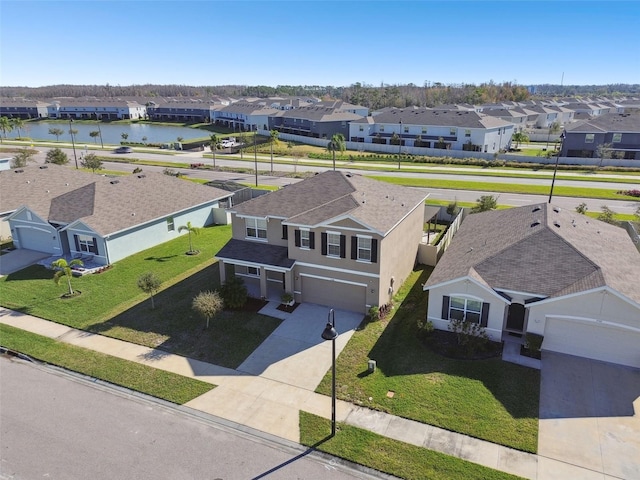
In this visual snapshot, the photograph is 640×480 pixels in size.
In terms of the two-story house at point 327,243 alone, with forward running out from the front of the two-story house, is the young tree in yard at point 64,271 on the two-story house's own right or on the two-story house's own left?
on the two-story house's own right

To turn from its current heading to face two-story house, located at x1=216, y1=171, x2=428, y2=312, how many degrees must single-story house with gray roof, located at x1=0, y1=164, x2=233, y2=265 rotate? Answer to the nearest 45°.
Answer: approximately 90° to its left

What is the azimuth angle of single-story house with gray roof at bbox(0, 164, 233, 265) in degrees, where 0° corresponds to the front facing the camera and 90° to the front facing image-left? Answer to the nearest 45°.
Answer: approximately 45°

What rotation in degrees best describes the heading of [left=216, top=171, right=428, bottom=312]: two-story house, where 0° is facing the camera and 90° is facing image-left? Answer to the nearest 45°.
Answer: approximately 45°

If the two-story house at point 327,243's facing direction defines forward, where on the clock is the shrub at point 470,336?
The shrub is roughly at 9 o'clock from the two-story house.

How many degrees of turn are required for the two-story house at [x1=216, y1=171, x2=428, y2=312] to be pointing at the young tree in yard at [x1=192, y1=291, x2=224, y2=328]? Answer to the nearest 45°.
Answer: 0° — it already faces it

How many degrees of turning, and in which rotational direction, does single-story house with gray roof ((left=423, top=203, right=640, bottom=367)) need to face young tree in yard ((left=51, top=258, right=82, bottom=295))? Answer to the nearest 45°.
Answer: approximately 90° to its right

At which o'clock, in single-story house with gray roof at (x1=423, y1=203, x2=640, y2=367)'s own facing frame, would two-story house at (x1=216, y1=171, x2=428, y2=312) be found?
The two-story house is roughly at 3 o'clock from the single-story house with gray roof.
